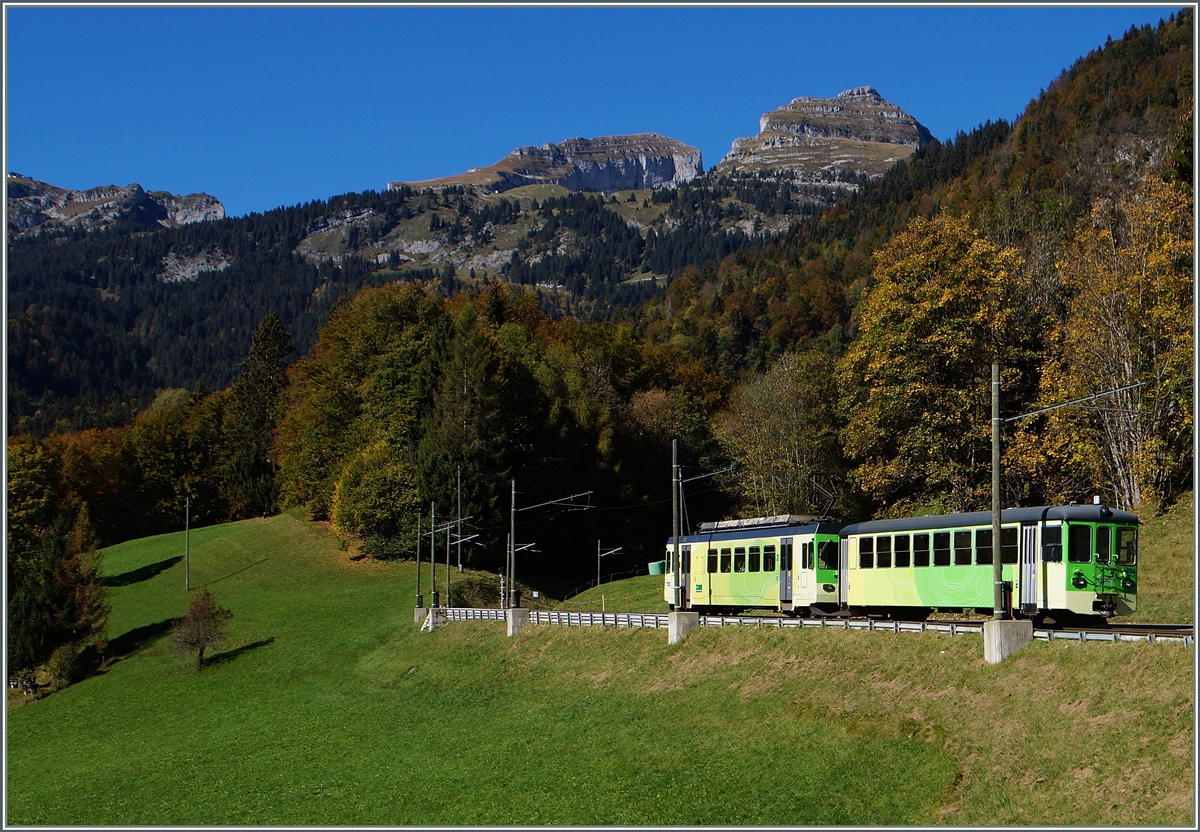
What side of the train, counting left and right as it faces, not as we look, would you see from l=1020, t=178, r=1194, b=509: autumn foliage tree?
left

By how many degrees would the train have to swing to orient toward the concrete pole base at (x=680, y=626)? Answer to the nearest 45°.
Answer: approximately 180°

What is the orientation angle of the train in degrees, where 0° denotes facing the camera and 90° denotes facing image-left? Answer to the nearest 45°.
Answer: approximately 315°

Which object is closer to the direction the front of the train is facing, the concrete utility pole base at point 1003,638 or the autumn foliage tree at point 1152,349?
the concrete utility pole base
